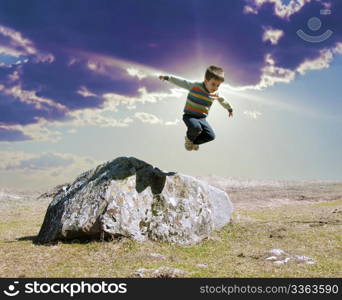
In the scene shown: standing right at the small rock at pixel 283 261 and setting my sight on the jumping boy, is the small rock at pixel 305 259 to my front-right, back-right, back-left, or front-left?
back-right

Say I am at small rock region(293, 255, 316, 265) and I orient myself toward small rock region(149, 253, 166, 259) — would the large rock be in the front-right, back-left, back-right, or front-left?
front-right

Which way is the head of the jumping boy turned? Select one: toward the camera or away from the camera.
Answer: toward the camera

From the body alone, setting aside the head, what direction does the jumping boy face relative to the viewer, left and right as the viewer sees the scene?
facing the viewer and to the right of the viewer

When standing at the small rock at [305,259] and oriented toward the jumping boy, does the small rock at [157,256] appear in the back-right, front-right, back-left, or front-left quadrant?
front-left
